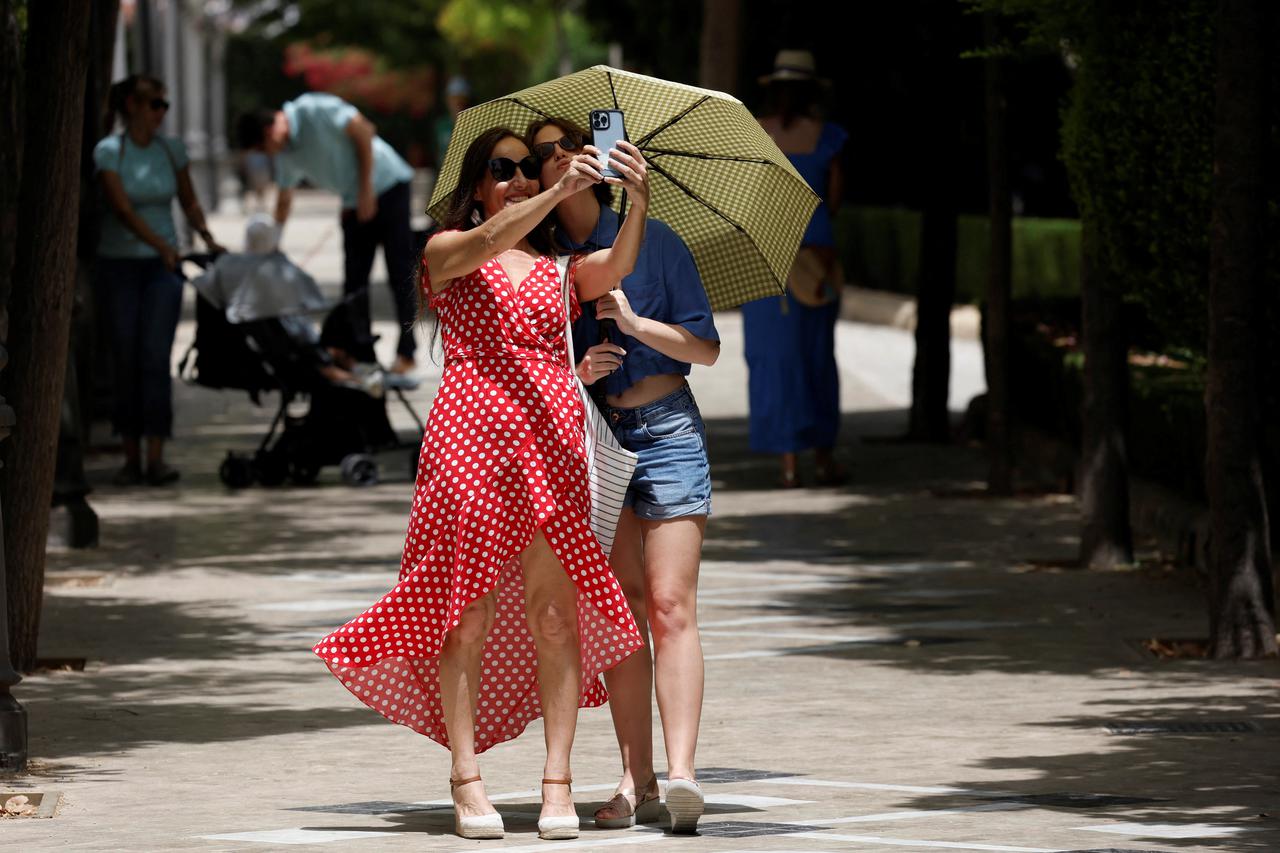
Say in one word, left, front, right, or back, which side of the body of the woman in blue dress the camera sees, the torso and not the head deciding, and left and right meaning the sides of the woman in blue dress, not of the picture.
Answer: back

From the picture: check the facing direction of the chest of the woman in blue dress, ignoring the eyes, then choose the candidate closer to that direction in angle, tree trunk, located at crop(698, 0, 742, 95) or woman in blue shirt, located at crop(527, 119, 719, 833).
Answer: the tree trunk

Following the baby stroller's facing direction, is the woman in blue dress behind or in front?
in front

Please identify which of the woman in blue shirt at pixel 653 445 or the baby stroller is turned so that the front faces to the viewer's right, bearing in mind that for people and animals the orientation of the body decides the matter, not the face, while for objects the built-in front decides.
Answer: the baby stroller

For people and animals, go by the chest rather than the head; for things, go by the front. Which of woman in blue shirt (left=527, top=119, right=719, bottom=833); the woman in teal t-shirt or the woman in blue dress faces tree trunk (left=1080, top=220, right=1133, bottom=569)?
the woman in teal t-shirt

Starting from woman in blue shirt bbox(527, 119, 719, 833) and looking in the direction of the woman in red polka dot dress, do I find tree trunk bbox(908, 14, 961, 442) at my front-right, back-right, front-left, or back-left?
back-right

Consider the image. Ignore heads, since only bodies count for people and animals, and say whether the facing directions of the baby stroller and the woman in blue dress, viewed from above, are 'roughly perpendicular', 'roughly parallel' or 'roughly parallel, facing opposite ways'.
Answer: roughly perpendicular

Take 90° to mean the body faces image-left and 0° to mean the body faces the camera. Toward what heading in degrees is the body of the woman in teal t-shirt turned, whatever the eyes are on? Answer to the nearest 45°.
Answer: approximately 315°

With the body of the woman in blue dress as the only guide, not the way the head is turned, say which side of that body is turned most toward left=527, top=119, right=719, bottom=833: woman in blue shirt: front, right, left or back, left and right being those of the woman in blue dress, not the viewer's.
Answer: back

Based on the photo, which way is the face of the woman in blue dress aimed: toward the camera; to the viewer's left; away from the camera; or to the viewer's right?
away from the camera

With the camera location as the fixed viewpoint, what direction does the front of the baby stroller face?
facing to the right of the viewer

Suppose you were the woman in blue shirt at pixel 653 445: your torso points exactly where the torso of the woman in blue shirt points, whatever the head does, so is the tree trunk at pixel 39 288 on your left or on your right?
on your right
